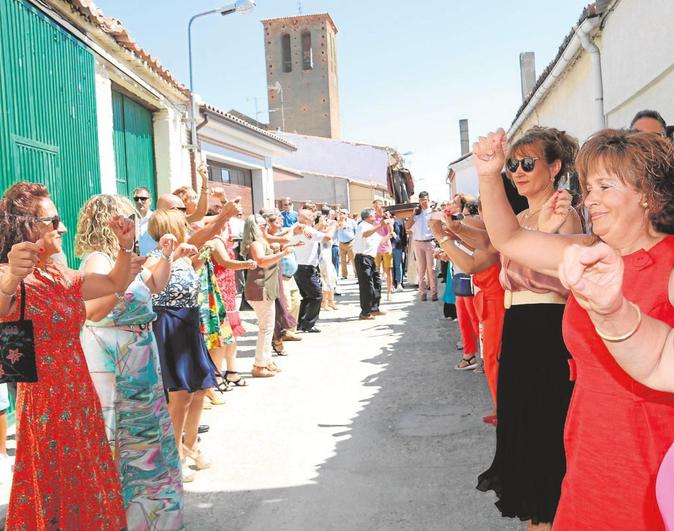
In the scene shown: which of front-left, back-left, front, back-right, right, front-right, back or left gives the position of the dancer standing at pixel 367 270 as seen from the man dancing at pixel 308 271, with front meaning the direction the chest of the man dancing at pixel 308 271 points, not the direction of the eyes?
front-left

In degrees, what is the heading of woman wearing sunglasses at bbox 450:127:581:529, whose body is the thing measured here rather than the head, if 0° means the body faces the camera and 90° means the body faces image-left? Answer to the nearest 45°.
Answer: approximately 45°

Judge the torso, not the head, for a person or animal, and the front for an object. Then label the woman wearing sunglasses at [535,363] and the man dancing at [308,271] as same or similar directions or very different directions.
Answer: very different directions

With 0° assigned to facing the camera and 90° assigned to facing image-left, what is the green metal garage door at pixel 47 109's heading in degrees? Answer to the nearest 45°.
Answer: approximately 315°

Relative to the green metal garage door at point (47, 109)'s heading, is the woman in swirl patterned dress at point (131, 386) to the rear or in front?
in front

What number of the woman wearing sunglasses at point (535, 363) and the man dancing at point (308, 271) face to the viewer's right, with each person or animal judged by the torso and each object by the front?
1

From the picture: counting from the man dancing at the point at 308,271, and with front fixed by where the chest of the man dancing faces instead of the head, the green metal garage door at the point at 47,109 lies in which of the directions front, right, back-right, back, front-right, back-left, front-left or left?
back-right

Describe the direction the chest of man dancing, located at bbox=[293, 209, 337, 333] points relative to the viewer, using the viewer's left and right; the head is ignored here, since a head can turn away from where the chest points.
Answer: facing to the right of the viewer

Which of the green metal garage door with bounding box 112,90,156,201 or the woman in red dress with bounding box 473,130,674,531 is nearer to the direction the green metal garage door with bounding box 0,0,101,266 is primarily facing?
the woman in red dress

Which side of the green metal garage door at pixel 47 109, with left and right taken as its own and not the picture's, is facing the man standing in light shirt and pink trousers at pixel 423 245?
left

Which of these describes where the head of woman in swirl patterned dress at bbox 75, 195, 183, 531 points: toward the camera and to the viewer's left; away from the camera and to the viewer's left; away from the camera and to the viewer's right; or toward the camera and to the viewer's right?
away from the camera and to the viewer's right

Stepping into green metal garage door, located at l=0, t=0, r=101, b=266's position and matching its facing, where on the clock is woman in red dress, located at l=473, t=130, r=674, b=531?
The woman in red dress is roughly at 1 o'clock from the green metal garage door.
